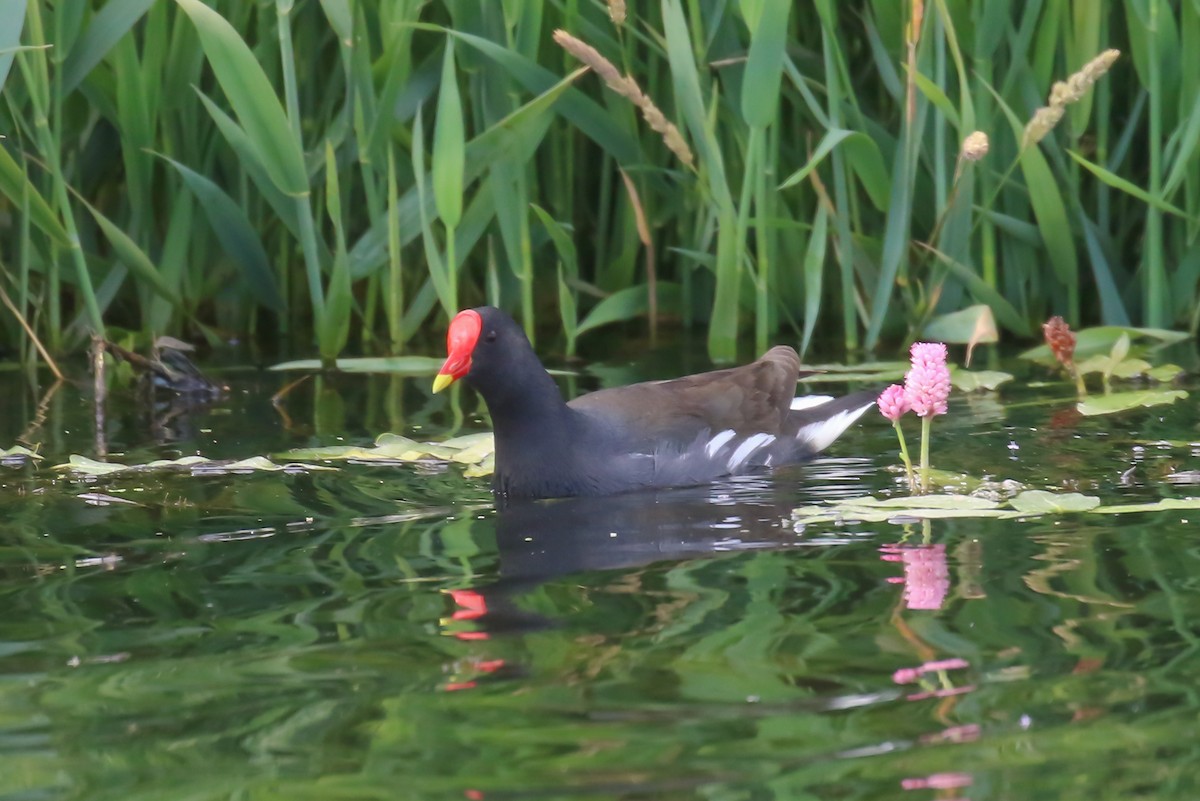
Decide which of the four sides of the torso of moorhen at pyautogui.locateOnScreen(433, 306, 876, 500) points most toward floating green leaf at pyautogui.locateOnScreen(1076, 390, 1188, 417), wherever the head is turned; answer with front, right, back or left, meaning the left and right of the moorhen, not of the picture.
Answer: back

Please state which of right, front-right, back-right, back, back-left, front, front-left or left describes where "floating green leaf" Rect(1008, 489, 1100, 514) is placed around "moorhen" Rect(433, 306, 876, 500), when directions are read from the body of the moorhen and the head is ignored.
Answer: back-left

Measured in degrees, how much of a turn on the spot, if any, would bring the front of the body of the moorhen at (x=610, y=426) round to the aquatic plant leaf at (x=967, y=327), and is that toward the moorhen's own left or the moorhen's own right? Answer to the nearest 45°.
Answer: approximately 135° to the moorhen's own right

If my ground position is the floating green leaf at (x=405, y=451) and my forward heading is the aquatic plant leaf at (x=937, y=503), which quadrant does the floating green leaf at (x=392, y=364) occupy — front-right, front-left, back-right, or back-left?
back-left

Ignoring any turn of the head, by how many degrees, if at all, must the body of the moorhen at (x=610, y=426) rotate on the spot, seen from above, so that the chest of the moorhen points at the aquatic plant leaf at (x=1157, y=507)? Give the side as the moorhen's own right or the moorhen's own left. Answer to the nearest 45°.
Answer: approximately 135° to the moorhen's own left

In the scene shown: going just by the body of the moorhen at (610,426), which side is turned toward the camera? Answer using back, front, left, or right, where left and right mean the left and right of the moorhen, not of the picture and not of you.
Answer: left

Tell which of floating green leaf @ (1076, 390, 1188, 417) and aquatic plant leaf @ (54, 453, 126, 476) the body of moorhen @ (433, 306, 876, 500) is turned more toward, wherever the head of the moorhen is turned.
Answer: the aquatic plant leaf

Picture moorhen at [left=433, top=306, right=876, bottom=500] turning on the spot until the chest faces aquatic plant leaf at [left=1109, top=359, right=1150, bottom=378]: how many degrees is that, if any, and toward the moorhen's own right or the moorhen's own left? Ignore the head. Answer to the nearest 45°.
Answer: approximately 135° to the moorhen's own right

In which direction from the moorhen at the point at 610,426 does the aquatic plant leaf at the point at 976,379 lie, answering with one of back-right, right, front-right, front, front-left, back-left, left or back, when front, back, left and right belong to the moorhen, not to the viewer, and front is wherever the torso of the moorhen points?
back-right

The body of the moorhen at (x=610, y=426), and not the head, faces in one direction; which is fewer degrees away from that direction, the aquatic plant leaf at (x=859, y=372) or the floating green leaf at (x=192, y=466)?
the floating green leaf
